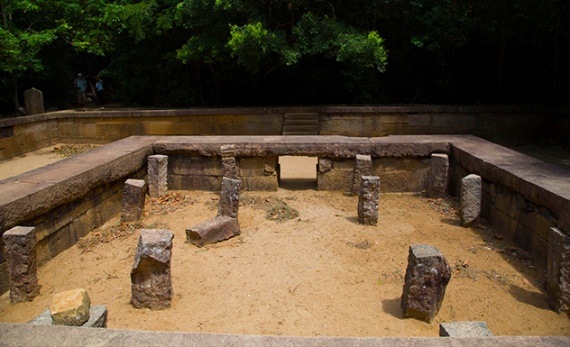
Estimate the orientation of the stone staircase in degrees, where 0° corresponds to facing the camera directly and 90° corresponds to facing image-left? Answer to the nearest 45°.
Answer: approximately 0°

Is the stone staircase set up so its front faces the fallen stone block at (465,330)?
yes

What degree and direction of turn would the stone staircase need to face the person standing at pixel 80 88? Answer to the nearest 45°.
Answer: approximately 135° to its right

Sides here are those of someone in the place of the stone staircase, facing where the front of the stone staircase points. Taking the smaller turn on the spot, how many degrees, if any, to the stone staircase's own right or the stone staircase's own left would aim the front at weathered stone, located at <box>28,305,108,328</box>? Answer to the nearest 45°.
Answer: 0° — it already faces it

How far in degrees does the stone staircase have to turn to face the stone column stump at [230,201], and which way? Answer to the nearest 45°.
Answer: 0° — it already faces it

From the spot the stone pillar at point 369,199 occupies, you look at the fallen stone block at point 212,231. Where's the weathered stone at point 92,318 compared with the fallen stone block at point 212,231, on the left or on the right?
left

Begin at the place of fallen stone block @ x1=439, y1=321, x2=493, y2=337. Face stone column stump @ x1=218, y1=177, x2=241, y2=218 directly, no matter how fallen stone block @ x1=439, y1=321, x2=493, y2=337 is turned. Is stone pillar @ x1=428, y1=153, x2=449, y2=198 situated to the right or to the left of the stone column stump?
right

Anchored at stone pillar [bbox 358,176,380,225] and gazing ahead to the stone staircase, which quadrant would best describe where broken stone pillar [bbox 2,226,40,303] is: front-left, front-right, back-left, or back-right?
back-left

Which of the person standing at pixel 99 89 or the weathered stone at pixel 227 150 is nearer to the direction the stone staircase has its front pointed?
the weathered stone

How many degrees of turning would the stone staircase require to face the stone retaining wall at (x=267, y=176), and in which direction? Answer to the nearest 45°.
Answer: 0° — it already faces it
